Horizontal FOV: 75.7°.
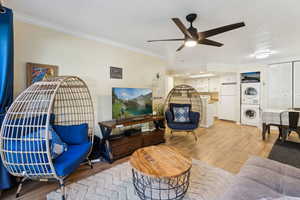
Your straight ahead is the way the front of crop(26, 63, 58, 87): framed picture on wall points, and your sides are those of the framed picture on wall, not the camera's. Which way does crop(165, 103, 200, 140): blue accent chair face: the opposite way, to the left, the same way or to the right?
to the right

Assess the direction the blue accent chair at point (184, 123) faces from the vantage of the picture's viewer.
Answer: facing the viewer

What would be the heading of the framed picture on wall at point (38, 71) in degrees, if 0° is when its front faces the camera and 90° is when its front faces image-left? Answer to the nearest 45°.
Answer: approximately 315°

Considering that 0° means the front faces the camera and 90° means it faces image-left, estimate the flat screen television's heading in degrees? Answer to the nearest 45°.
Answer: approximately 315°

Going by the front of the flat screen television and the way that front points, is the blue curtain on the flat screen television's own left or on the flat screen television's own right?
on the flat screen television's own right

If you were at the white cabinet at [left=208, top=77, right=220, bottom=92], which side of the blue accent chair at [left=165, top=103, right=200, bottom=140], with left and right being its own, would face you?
back

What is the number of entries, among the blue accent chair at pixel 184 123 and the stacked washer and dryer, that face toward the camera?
2

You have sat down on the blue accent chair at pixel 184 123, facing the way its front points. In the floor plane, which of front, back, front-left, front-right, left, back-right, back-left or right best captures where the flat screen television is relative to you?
front-right

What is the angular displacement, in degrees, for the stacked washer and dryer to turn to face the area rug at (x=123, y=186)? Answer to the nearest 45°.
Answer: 0° — it already faces it

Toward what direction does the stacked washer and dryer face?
toward the camera

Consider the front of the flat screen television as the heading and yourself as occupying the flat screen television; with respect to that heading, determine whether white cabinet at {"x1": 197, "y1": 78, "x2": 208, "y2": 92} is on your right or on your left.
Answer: on your left

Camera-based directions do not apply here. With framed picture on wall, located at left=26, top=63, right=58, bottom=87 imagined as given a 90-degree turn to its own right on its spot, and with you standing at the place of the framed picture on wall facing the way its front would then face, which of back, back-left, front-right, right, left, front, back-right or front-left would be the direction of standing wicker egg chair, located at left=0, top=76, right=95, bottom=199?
front-left
